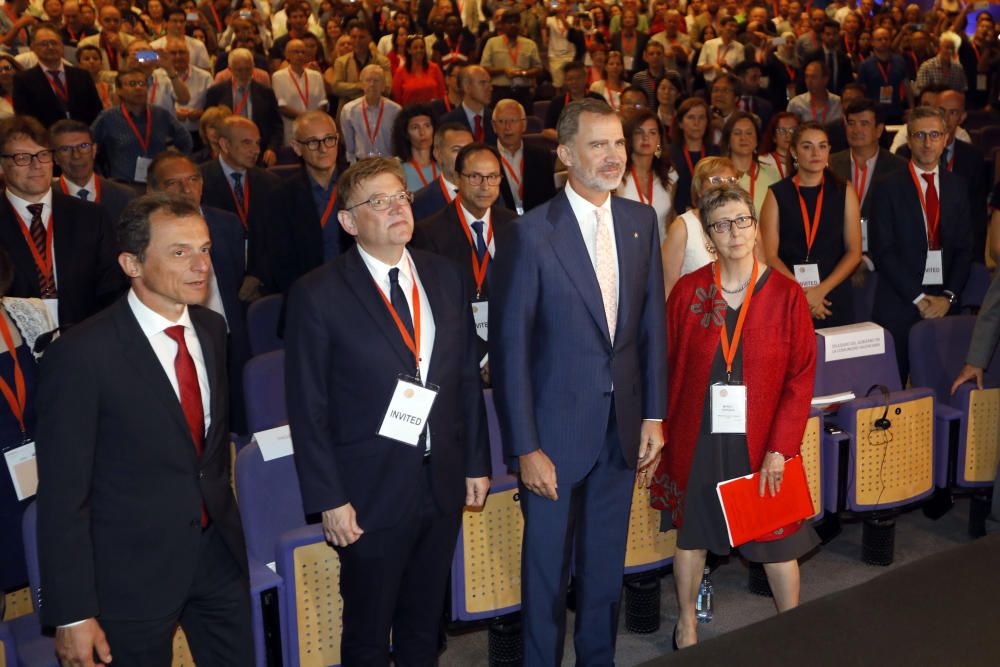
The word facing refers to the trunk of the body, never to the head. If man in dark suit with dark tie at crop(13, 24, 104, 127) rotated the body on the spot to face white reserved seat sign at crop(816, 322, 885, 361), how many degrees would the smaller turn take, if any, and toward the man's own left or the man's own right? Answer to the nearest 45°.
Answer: approximately 45° to the man's own left

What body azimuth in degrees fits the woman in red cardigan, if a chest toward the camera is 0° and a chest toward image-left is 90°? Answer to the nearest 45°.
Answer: approximately 0°

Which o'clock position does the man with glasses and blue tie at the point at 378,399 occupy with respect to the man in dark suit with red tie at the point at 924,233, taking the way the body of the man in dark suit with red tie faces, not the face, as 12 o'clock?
The man with glasses and blue tie is roughly at 1 o'clock from the man in dark suit with red tie.

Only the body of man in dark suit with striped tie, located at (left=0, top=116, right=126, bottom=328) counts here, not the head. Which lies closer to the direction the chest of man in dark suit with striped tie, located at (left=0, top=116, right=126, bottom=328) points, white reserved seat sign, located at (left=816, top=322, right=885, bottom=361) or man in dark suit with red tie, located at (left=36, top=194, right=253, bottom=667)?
the man in dark suit with red tie

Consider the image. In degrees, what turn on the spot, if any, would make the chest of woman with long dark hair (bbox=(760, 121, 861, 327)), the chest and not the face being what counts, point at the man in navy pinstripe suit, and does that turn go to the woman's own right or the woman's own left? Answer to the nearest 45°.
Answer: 0° — they already face them

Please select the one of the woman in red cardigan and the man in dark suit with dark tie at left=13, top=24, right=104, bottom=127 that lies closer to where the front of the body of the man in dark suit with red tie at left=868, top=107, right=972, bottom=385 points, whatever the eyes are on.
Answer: the woman in red cardigan

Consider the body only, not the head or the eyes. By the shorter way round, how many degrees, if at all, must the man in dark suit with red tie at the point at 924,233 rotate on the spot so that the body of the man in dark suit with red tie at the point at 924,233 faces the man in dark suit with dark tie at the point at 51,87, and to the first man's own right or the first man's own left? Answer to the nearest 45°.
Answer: approximately 90° to the first man's own right

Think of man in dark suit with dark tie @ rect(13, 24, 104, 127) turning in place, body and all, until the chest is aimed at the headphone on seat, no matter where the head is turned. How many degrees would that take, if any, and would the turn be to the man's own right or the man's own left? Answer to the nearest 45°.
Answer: approximately 45° to the man's own left

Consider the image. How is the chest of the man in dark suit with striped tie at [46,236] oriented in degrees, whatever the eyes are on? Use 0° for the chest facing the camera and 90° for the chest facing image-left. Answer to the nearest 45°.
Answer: approximately 0°

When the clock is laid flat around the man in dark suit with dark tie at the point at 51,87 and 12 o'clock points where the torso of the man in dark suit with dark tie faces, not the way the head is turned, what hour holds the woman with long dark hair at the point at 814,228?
The woman with long dark hair is roughly at 11 o'clock from the man in dark suit with dark tie.

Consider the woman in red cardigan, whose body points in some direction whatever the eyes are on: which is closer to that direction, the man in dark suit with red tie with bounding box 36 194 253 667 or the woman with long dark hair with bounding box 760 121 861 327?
the man in dark suit with red tie

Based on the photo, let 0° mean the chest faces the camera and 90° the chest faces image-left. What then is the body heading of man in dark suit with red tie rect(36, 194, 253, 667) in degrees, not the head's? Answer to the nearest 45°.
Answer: approximately 315°
